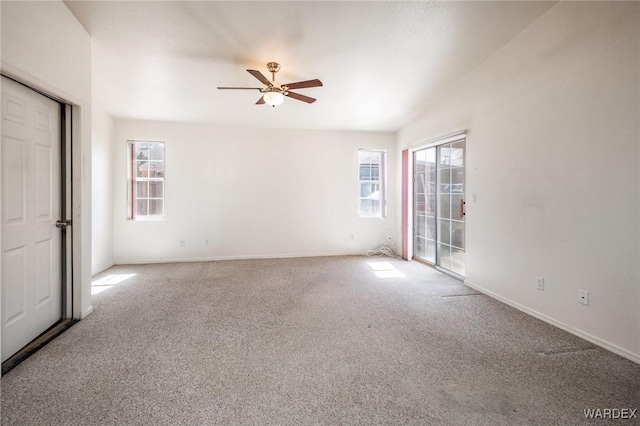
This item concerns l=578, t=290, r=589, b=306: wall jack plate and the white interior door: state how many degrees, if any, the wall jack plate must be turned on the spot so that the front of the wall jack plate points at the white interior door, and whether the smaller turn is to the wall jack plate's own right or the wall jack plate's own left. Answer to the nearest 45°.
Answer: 0° — it already faces it

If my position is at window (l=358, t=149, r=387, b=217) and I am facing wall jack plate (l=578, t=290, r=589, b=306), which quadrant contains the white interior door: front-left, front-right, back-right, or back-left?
front-right

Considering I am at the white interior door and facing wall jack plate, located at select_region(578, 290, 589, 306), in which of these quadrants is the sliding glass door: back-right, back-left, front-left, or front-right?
front-left

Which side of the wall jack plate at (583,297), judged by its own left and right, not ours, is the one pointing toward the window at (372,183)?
right

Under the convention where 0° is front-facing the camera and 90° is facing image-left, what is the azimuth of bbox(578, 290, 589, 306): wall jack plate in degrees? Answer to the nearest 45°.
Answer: approximately 45°
